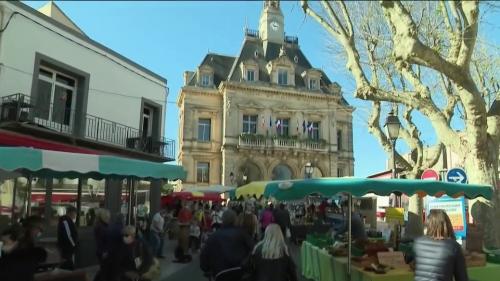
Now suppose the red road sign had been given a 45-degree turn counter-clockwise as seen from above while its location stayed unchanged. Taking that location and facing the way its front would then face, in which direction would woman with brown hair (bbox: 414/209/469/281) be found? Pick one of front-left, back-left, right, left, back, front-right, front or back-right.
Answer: front-right

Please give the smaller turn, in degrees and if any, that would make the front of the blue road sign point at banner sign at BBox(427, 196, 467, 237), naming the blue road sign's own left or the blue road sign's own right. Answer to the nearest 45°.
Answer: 0° — it already faces it

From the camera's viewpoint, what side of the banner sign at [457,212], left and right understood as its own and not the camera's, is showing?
front

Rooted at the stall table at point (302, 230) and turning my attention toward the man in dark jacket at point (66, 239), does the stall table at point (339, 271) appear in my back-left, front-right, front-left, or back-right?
front-left

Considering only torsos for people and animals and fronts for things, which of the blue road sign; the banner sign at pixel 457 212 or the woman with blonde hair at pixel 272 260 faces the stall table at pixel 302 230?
the woman with blonde hair

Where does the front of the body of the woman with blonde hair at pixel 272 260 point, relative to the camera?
away from the camera

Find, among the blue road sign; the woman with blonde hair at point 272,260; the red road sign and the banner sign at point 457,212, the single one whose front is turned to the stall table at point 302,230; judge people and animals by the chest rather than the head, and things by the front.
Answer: the woman with blonde hair

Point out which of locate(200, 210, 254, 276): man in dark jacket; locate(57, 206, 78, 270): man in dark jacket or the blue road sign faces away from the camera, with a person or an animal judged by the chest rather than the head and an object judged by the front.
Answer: locate(200, 210, 254, 276): man in dark jacket

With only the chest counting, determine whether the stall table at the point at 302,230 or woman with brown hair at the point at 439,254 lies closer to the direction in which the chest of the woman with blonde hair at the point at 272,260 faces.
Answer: the stall table

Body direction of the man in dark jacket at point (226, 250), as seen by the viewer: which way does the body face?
away from the camera

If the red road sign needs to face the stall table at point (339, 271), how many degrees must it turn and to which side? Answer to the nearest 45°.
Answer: approximately 45° to its right

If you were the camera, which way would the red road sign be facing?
facing the viewer

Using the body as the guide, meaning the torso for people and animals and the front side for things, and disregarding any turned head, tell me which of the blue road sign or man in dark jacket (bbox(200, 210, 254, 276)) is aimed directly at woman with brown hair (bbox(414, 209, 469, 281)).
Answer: the blue road sign

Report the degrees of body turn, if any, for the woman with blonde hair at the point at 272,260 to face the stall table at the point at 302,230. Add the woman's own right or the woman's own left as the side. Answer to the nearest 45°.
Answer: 0° — they already face it

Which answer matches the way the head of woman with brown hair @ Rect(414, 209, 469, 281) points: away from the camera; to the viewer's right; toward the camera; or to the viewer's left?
away from the camera

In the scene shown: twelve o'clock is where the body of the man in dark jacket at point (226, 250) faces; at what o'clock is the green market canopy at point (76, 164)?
The green market canopy is roughly at 10 o'clock from the man in dark jacket.

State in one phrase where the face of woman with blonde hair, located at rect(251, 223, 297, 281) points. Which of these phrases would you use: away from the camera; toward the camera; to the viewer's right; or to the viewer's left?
away from the camera
